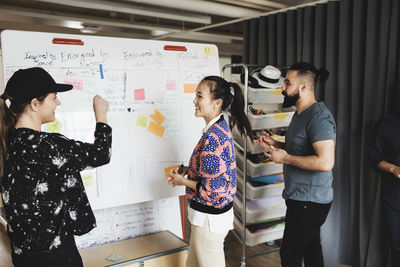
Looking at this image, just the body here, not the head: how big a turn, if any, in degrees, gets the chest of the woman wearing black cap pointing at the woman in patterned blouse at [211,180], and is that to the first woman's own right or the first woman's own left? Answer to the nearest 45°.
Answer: approximately 45° to the first woman's own right

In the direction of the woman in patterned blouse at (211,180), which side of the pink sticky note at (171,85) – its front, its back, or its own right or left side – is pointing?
front

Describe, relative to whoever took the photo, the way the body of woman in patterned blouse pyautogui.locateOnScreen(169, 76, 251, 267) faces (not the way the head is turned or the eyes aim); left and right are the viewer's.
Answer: facing to the left of the viewer

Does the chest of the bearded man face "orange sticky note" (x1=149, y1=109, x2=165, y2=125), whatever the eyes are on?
yes

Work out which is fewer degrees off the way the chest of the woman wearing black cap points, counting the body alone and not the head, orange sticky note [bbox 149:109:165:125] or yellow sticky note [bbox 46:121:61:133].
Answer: the orange sticky note

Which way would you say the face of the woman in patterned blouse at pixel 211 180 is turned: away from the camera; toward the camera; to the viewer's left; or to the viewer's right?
to the viewer's left

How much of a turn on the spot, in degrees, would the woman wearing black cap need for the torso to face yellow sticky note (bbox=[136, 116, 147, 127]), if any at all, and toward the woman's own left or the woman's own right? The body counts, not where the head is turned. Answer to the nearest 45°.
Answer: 0° — they already face it

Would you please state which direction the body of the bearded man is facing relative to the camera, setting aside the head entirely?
to the viewer's left

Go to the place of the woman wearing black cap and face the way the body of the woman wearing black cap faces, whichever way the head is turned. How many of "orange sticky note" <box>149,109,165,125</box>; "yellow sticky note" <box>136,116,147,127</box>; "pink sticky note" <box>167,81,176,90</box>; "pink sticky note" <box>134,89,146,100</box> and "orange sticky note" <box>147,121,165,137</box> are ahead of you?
5

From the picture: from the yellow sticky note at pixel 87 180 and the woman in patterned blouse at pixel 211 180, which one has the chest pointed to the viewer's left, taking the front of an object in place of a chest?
the woman in patterned blouse

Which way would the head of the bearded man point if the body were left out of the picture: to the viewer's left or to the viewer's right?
to the viewer's left
